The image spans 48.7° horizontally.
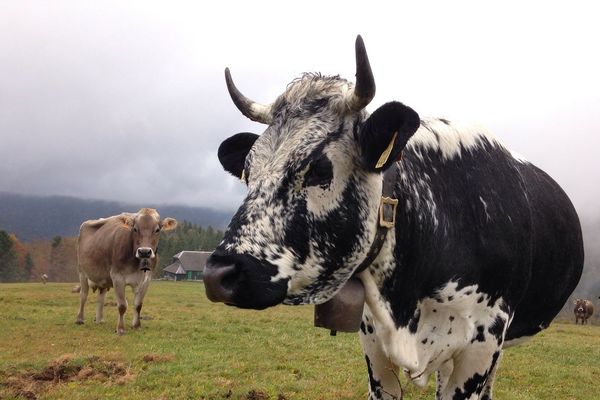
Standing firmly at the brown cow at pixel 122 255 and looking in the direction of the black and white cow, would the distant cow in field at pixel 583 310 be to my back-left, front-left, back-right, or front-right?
back-left

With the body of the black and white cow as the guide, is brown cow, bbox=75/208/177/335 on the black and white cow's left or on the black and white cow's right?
on the black and white cow's right

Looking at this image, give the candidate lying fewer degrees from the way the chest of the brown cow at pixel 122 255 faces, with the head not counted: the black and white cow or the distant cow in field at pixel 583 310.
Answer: the black and white cow

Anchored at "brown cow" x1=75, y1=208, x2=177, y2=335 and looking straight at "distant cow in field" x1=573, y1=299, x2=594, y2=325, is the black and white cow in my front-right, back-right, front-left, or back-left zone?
back-right

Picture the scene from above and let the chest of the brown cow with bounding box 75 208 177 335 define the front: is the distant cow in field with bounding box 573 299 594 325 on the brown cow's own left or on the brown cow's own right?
on the brown cow's own left

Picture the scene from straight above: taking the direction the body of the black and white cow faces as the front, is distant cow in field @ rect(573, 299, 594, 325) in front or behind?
behind

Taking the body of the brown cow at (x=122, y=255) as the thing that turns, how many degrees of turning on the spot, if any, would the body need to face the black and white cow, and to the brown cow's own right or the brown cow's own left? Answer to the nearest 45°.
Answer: approximately 45° to the brown cow's own right

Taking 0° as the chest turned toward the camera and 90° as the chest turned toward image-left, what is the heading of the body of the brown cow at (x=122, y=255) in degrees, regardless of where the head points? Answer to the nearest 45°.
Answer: approximately 315°

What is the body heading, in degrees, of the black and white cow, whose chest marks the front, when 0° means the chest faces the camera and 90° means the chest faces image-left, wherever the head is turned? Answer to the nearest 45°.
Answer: approximately 45°
